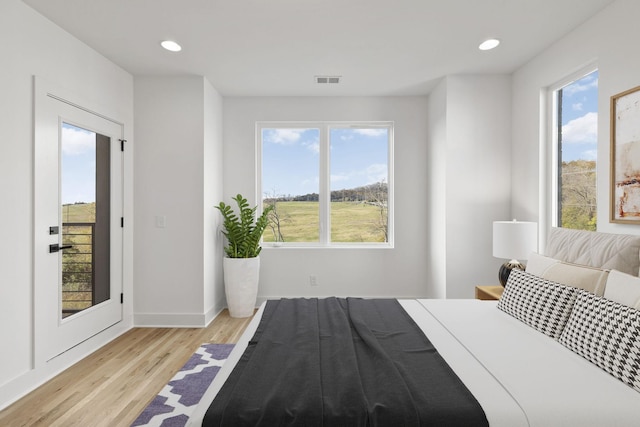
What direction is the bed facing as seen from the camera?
to the viewer's left

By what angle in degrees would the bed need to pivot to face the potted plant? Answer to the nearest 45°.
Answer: approximately 45° to its right

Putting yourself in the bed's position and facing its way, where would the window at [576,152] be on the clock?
The window is roughly at 4 o'clock from the bed.

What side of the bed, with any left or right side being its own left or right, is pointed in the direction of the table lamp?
right

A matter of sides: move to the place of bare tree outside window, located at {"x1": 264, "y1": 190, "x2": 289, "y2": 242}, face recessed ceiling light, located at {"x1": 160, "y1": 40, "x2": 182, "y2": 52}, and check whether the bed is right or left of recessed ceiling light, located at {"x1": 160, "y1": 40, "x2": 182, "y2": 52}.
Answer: left

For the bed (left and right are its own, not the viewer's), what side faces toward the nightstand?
right

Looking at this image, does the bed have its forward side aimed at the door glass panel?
yes
